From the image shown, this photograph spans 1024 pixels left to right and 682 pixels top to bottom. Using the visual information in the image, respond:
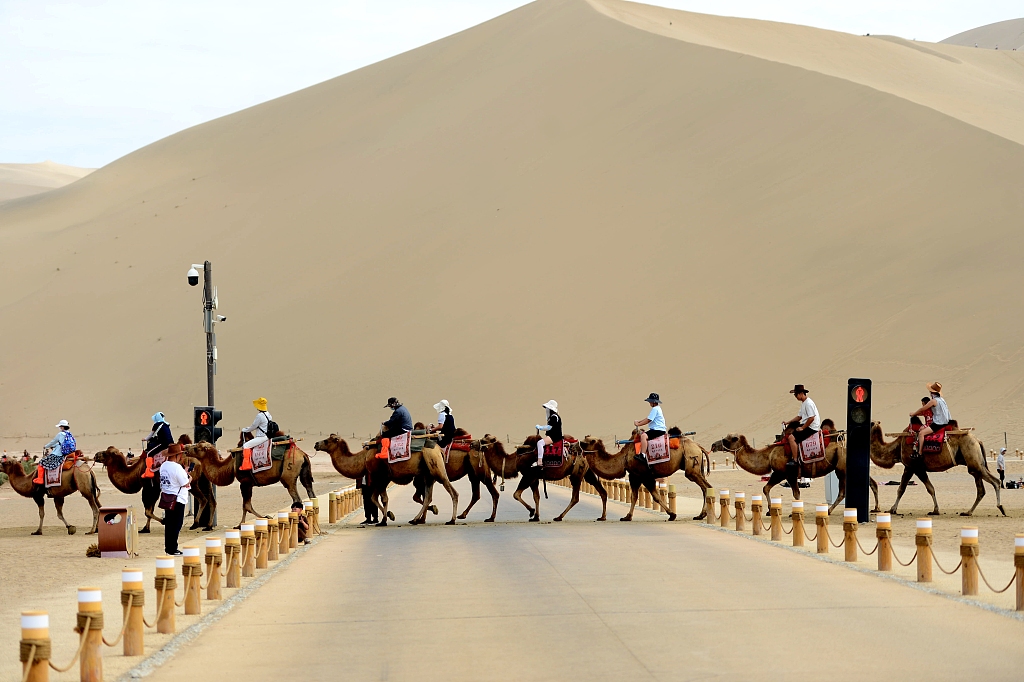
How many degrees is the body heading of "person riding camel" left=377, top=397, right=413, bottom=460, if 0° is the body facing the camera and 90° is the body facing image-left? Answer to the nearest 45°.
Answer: approximately 90°

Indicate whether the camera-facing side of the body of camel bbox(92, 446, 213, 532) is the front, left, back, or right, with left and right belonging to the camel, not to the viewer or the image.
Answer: left

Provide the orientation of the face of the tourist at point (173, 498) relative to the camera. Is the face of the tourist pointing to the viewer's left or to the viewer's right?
to the viewer's right

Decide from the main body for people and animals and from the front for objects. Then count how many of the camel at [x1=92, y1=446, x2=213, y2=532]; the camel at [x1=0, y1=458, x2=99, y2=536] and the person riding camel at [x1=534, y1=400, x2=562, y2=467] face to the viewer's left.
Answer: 3

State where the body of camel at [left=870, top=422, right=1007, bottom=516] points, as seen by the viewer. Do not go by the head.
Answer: to the viewer's left

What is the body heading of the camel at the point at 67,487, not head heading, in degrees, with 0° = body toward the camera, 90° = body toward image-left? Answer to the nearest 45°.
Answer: approximately 90°

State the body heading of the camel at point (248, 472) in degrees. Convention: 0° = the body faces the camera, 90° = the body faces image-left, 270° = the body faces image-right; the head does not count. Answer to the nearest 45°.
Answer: approximately 90°

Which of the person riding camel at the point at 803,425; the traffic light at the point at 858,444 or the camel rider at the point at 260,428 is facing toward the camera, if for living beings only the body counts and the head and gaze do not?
the traffic light

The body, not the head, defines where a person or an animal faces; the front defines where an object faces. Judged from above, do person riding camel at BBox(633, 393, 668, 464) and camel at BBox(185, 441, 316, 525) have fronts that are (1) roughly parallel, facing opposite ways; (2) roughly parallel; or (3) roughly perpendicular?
roughly parallel

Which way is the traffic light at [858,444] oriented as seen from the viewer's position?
toward the camera

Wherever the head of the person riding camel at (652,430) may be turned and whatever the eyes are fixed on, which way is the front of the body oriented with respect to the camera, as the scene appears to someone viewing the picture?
to the viewer's left

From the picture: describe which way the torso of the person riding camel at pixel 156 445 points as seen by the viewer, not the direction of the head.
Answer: to the viewer's left

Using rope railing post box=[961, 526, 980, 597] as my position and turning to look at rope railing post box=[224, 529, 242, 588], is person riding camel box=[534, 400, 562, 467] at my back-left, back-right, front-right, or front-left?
front-right

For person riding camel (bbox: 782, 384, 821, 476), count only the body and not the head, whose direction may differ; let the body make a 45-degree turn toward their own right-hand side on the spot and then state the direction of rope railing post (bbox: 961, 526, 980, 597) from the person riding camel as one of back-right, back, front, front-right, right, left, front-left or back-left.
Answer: back-left

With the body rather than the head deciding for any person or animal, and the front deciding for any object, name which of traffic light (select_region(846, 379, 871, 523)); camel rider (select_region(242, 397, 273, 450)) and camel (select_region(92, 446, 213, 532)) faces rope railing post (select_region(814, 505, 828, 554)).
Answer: the traffic light

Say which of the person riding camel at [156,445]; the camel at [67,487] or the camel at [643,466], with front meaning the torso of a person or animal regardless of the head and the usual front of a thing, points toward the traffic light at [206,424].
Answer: the camel at [643,466]

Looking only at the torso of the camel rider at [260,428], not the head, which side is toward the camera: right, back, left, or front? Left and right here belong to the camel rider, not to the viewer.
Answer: left
